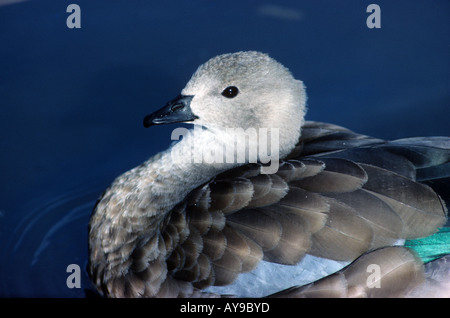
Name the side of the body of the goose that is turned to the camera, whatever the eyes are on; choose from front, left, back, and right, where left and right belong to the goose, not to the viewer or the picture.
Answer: left
